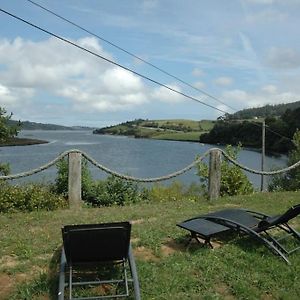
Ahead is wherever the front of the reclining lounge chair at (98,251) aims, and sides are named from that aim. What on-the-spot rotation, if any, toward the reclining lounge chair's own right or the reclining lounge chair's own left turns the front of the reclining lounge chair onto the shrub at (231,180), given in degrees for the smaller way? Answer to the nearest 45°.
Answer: approximately 45° to the reclining lounge chair's own right

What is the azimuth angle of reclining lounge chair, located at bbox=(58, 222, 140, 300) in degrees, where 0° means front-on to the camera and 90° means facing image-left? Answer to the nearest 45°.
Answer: approximately 180°

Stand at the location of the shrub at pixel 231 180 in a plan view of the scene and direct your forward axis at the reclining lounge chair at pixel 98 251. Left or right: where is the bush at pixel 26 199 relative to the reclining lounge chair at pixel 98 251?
right

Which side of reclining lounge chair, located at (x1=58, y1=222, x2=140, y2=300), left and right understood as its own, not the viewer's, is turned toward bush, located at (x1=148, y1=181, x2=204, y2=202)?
front

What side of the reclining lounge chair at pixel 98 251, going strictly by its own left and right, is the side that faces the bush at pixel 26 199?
front

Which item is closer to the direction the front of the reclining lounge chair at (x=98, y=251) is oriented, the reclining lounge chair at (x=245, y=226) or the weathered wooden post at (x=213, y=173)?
the weathered wooden post

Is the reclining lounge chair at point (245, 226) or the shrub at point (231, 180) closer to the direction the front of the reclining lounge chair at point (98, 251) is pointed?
the shrub

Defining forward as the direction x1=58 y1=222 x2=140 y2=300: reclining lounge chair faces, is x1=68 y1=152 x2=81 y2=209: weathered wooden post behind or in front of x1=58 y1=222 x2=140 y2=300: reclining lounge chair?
in front

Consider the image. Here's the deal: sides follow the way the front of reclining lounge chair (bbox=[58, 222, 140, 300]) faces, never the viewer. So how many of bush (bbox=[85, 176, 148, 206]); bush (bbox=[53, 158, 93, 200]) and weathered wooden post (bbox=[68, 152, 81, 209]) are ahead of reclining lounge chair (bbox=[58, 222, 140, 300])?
3

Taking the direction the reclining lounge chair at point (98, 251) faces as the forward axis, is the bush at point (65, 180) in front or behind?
in front
